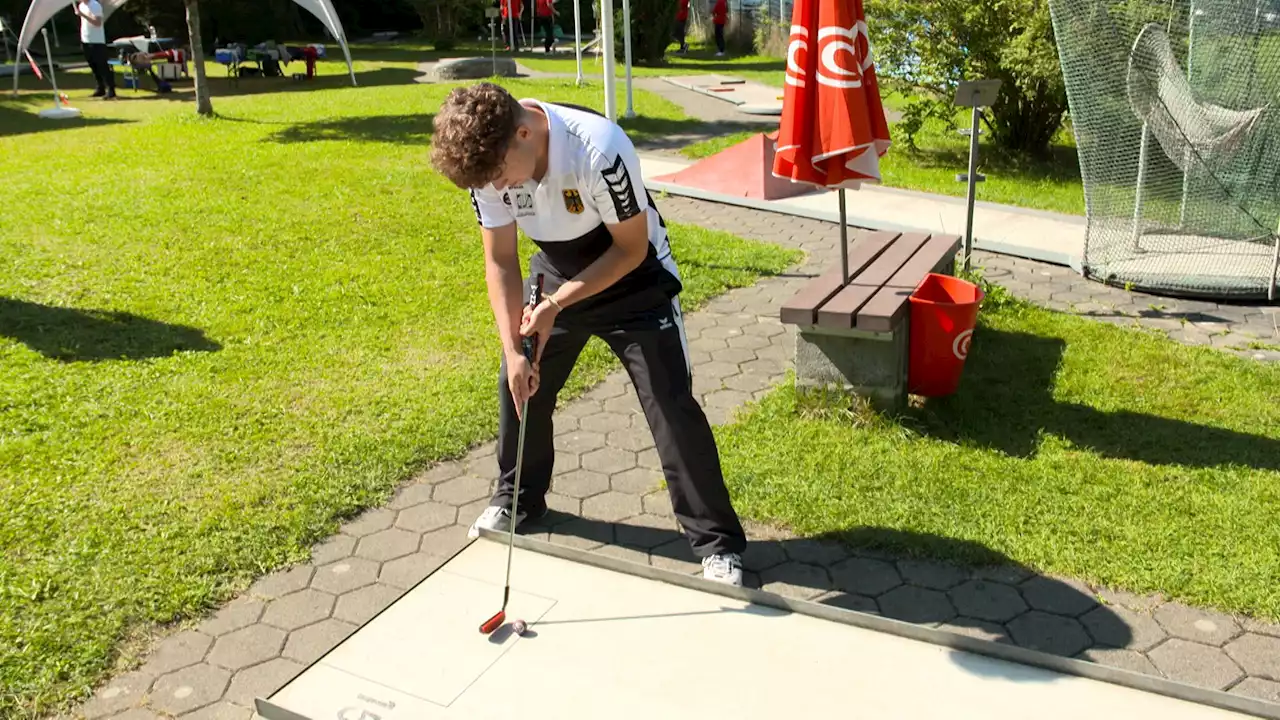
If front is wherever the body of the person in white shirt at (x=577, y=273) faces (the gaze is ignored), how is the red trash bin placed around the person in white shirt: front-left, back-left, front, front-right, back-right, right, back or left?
back

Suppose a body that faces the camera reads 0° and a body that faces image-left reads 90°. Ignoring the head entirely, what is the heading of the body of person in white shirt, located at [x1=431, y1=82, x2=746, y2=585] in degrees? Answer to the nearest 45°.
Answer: approximately 45°

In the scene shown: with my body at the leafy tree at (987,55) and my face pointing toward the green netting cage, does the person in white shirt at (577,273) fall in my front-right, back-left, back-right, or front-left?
front-right

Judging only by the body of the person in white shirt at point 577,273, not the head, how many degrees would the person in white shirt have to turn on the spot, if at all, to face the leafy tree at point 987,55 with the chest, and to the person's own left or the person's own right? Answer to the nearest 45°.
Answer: approximately 180°

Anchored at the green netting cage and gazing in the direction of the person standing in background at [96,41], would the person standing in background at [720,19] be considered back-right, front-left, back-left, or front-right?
front-right

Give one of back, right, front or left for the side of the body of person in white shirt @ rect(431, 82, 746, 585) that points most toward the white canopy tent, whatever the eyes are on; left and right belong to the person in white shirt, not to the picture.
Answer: right

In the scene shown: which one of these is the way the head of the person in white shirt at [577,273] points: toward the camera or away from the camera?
toward the camera

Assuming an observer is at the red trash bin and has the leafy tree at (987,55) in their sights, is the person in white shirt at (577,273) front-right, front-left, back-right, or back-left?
back-left

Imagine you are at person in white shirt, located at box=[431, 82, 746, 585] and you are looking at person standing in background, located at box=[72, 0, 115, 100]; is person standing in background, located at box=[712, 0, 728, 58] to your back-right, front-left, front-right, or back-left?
front-right

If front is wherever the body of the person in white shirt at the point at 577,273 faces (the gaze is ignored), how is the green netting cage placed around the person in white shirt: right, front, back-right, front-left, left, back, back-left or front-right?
back

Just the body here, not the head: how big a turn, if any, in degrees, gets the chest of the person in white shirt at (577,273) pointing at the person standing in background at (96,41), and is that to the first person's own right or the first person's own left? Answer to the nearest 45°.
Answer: approximately 90° to the first person's own right
